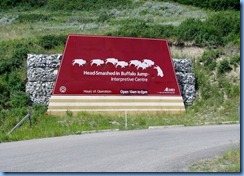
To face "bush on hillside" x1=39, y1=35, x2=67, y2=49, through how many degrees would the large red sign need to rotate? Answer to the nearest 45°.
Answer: approximately 135° to its right

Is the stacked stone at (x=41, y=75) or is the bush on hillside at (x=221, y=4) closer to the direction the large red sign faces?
the stacked stone

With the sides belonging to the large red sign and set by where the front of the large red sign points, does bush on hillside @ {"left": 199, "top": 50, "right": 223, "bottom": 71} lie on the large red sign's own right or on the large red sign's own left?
on the large red sign's own left

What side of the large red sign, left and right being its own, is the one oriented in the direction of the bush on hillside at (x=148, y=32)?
back

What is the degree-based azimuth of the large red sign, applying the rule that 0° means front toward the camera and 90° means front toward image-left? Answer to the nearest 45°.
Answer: approximately 0°

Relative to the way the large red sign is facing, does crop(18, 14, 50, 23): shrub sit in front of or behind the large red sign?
behind
